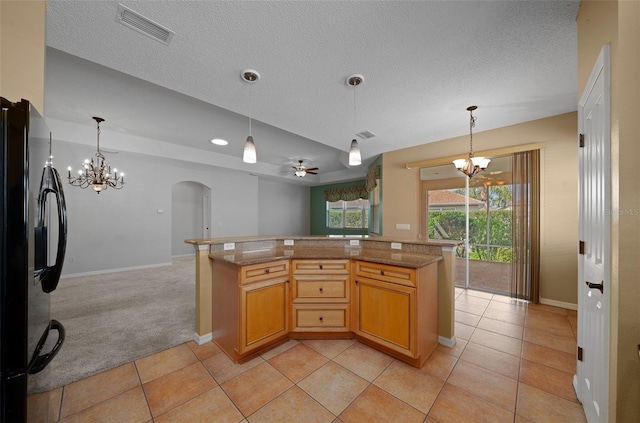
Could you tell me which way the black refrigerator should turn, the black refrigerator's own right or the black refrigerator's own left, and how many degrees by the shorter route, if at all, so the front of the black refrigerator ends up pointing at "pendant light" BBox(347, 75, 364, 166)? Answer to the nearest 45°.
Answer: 0° — it already faces it

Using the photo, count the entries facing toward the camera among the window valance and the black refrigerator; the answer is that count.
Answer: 1

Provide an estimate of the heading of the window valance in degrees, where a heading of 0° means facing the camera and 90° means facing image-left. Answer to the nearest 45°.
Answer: approximately 0°

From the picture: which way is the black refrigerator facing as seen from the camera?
to the viewer's right

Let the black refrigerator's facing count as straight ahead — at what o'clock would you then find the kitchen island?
The kitchen island is roughly at 12 o'clock from the black refrigerator.

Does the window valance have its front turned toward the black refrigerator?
yes
